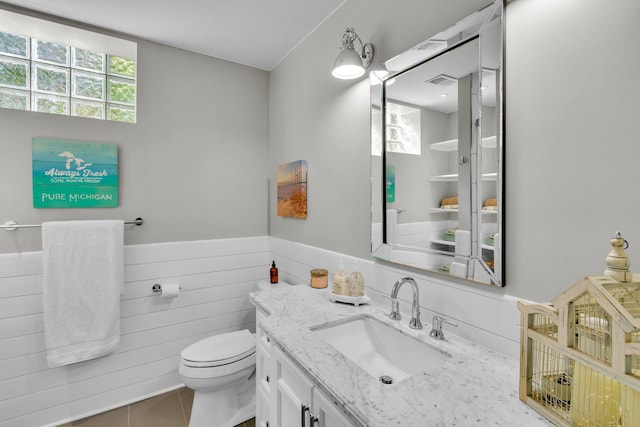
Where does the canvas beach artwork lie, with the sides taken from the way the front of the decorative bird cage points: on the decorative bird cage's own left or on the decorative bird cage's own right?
on the decorative bird cage's own right

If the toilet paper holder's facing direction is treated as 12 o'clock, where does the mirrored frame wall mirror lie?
The mirrored frame wall mirror is roughly at 11 o'clock from the toilet paper holder.

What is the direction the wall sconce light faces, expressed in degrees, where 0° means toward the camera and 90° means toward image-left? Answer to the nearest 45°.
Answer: approximately 45°

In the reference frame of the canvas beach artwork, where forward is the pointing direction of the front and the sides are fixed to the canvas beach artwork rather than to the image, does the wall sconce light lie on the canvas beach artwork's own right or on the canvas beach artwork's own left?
on the canvas beach artwork's own left

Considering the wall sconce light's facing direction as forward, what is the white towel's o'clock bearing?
The white towel is roughly at 2 o'clock from the wall sconce light.

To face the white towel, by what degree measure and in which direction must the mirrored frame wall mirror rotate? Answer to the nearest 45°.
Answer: approximately 45° to its right

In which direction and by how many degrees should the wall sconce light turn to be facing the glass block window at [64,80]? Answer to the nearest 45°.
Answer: approximately 45° to its right

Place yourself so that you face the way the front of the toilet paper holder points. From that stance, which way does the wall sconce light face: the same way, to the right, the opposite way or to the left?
to the right

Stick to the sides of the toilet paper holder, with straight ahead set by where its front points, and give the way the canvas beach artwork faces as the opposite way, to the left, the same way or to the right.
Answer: to the right
